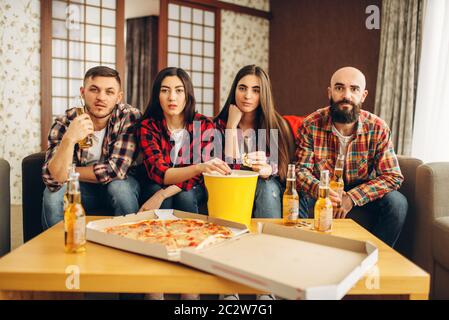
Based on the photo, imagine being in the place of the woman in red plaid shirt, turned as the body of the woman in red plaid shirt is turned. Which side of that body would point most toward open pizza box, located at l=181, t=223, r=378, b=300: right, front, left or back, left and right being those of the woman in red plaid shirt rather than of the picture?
front

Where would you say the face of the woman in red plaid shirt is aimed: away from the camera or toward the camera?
toward the camera

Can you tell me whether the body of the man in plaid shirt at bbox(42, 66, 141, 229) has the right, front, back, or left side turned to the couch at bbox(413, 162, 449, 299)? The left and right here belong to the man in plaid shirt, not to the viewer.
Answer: left

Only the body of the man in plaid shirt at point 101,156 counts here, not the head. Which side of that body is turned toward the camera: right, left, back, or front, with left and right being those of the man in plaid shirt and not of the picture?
front

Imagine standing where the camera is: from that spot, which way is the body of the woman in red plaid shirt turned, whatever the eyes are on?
toward the camera

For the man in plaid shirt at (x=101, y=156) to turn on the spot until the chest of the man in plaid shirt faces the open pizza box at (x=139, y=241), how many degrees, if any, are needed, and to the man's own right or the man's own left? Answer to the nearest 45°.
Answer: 0° — they already face it

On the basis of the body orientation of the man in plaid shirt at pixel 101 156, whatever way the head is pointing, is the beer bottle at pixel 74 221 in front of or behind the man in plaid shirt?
in front

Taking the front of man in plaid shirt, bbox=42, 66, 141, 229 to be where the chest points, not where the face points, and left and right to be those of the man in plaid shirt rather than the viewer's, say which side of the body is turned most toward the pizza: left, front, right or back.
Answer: front

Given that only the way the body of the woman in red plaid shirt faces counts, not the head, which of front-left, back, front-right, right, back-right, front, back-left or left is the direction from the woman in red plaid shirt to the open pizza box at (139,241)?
front

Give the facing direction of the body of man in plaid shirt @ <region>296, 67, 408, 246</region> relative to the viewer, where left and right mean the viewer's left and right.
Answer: facing the viewer

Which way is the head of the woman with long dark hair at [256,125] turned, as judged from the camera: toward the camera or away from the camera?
toward the camera

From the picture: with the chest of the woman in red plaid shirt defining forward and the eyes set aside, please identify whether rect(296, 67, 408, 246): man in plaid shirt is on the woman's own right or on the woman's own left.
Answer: on the woman's own left
